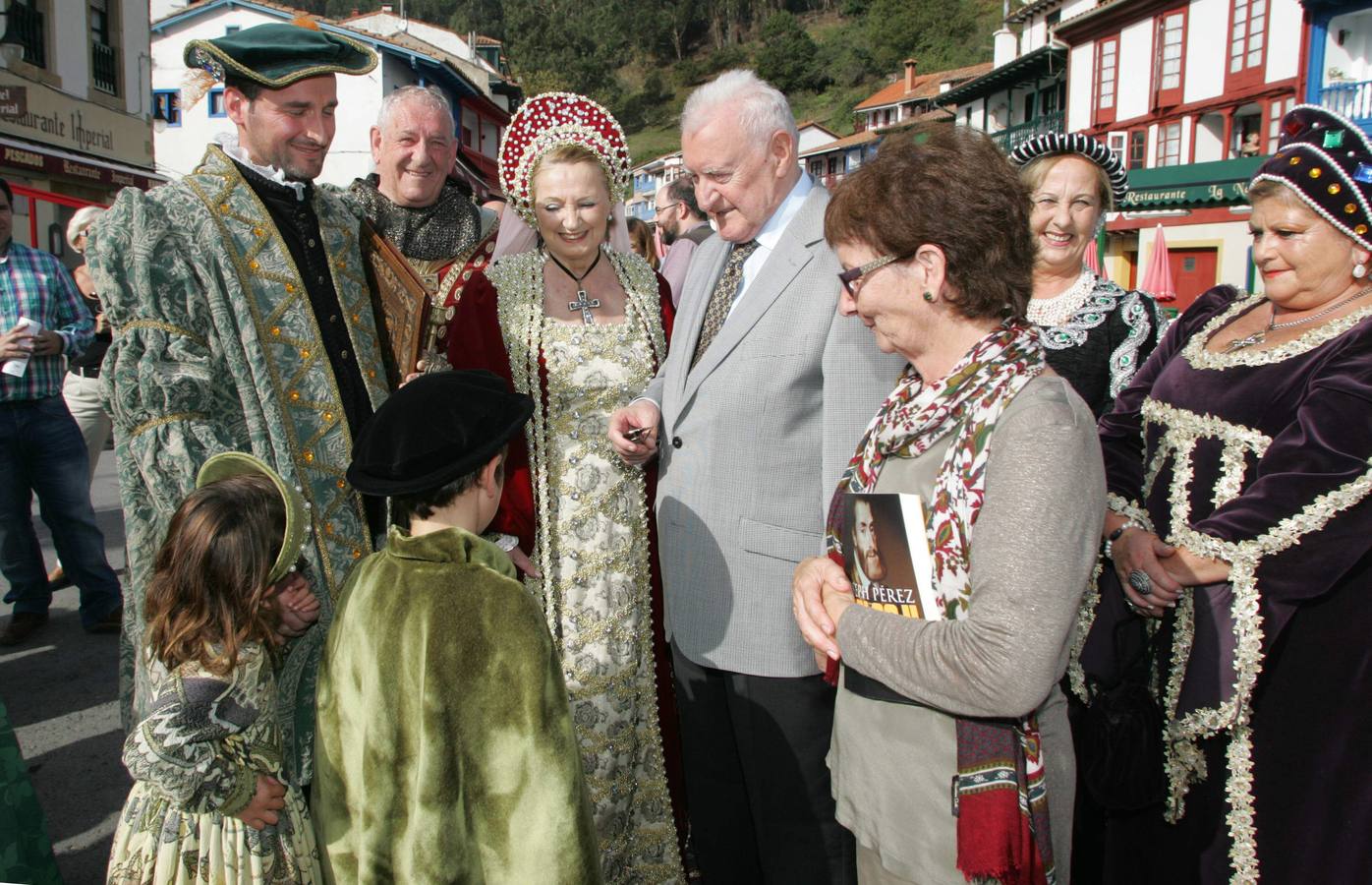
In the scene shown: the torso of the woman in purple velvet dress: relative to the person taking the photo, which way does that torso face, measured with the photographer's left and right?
facing the viewer and to the left of the viewer

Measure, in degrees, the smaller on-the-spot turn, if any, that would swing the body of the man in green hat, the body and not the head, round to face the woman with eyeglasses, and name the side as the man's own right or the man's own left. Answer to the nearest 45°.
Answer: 0° — they already face them

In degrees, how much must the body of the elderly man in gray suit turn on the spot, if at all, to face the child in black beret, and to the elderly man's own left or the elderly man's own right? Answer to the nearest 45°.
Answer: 0° — they already face them

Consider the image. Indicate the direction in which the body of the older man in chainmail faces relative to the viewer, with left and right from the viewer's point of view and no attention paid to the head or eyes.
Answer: facing the viewer

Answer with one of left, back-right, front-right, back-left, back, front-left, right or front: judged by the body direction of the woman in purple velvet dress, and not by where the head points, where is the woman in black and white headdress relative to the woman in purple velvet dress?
right

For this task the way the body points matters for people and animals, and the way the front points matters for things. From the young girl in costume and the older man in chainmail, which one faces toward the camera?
the older man in chainmail

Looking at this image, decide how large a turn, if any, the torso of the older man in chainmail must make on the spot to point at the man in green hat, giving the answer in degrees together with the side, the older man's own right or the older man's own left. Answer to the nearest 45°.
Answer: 0° — they already face them

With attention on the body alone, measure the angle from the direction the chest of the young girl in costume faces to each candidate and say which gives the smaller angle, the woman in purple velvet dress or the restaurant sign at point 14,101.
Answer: the woman in purple velvet dress

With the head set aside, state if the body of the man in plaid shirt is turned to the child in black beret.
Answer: yes

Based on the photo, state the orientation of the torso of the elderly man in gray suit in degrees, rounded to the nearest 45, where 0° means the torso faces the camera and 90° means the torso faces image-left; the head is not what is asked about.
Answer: approximately 45°

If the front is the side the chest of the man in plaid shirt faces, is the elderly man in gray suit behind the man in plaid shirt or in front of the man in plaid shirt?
in front

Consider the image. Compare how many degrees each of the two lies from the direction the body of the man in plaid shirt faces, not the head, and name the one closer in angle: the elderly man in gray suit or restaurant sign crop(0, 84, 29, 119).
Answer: the elderly man in gray suit

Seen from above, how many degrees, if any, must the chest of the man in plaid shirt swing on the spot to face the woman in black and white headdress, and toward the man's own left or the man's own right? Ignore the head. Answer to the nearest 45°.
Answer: approximately 45° to the man's own left

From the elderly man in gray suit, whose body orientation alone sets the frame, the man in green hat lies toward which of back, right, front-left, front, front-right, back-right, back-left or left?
front-right

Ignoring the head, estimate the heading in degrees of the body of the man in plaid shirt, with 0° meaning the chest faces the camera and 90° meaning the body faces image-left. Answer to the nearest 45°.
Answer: approximately 0°

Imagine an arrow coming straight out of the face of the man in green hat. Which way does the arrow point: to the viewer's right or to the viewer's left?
to the viewer's right

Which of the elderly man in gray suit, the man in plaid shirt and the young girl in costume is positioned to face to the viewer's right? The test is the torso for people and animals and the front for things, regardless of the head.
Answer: the young girl in costume
